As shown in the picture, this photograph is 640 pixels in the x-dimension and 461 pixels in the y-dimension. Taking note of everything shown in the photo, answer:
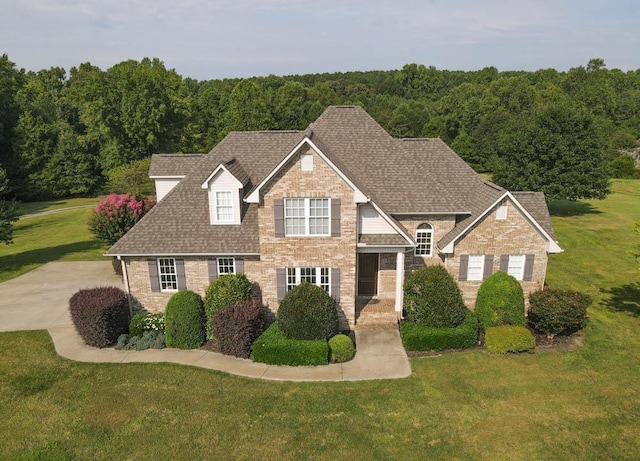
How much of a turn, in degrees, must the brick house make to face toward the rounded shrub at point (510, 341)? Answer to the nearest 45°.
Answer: approximately 90° to its left

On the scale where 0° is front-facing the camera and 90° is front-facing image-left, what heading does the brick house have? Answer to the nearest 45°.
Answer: approximately 0°

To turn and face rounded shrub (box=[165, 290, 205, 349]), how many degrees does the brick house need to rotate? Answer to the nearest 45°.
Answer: approximately 45° to its right

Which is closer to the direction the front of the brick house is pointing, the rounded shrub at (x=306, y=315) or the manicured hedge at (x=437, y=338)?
the rounded shrub

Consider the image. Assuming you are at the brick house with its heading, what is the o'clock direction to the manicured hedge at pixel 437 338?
The manicured hedge is roughly at 10 o'clock from the brick house.
